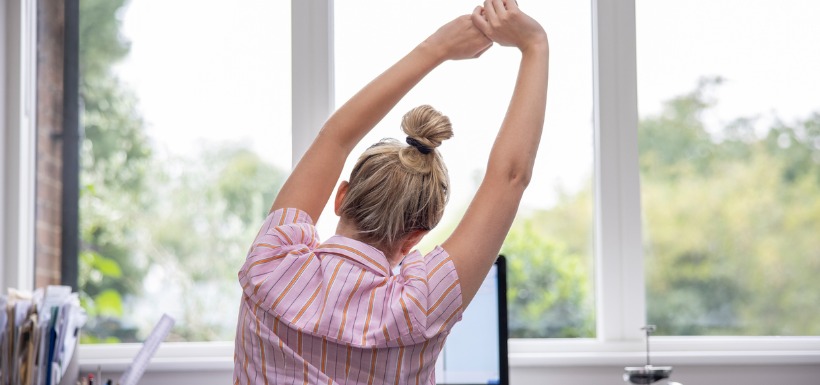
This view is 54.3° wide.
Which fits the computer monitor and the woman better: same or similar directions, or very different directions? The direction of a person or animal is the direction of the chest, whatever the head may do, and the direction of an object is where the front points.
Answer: very different directions

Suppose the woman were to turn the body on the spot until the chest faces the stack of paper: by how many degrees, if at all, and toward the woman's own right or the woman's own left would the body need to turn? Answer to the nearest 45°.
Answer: approximately 45° to the woman's own left

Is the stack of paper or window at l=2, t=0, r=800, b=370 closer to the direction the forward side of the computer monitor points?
the stack of paper

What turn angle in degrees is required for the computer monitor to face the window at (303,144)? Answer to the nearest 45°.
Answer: approximately 135° to its right

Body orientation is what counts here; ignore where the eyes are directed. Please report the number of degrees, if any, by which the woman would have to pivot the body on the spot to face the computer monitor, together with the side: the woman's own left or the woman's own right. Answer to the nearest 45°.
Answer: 0° — they already face it

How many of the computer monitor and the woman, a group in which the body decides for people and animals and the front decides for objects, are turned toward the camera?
1

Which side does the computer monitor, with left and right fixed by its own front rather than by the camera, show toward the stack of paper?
right

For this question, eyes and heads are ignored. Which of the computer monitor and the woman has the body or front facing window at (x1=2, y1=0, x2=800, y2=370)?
the woman

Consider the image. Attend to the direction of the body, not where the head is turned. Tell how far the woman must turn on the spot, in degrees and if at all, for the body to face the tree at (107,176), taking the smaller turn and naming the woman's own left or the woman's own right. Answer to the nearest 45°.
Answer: approximately 45° to the woman's own left

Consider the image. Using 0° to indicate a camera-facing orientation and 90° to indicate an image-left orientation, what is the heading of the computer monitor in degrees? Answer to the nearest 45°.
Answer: approximately 0°

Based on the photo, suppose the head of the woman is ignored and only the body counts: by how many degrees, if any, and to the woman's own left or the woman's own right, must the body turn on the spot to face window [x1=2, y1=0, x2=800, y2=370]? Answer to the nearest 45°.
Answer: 0° — they already face it

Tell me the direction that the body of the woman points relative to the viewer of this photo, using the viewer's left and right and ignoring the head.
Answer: facing away from the viewer
